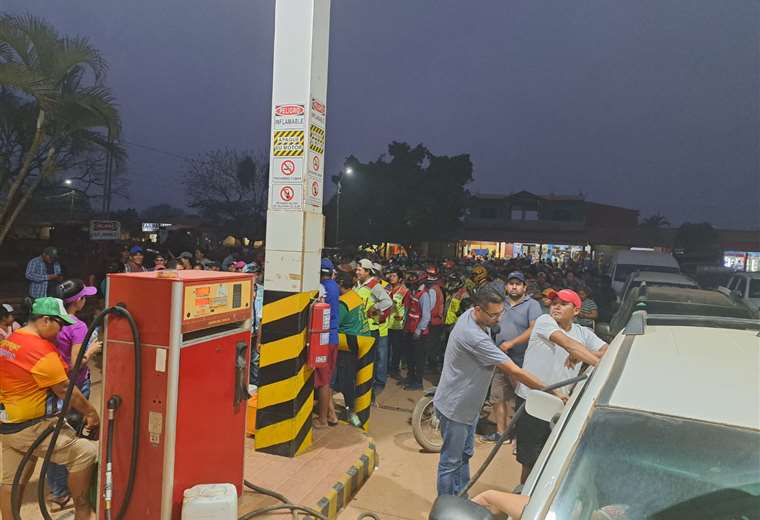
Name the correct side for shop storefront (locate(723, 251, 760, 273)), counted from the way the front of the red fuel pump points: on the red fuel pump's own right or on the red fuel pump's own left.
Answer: on the red fuel pump's own left

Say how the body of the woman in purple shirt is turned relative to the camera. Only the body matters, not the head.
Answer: to the viewer's right

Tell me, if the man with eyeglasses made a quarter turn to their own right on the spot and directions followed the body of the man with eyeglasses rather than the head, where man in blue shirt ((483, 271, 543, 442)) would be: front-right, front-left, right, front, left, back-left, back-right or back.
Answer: back

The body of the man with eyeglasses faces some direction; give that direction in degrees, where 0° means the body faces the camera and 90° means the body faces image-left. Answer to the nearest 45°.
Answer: approximately 270°

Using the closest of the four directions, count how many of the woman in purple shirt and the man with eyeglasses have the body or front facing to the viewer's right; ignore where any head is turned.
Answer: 2

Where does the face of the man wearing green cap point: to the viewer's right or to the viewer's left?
to the viewer's right
